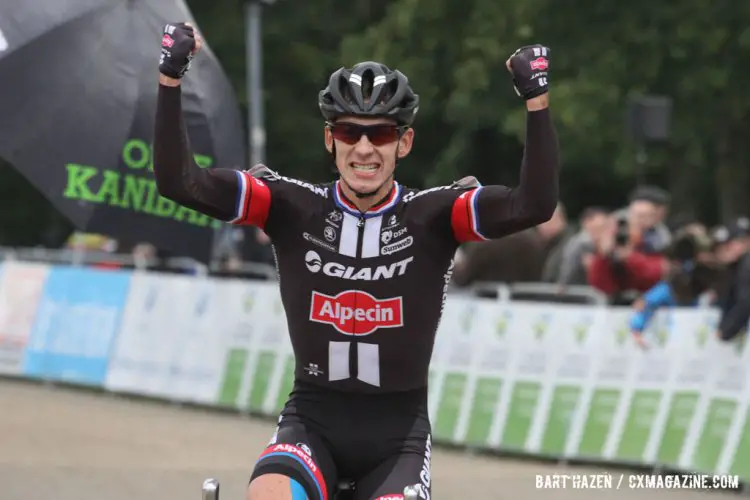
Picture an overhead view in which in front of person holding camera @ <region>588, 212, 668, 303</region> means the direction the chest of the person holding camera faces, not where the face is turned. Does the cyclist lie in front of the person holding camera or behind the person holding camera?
in front

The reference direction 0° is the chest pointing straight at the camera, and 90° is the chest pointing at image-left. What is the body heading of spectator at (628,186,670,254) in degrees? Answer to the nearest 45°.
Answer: approximately 45°

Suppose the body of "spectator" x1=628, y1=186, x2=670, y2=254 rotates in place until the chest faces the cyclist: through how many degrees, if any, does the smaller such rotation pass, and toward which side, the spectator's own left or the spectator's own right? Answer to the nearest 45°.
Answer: approximately 45° to the spectator's own left
